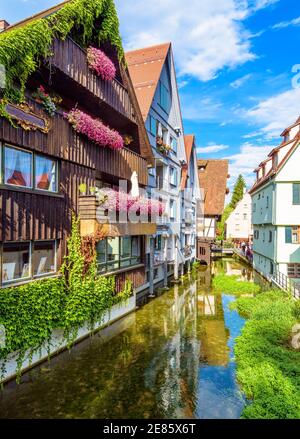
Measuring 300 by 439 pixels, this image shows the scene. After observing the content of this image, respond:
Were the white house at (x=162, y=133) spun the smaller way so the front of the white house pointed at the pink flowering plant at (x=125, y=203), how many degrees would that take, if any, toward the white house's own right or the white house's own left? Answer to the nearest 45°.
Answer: approximately 45° to the white house's own right

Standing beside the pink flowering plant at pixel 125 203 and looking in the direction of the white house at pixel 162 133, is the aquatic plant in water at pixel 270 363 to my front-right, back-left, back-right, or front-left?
back-right

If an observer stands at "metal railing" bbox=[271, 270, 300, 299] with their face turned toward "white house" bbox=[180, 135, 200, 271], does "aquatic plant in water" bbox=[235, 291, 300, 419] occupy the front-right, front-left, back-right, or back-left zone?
back-left

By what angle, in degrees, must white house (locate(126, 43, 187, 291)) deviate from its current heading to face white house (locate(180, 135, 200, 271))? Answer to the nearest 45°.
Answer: approximately 135° to its left

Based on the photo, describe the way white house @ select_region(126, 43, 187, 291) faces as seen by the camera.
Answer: facing the viewer and to the right of the viewer

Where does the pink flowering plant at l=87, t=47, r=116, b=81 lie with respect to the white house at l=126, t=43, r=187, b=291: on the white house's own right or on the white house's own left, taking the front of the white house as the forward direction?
on the white house's own right
